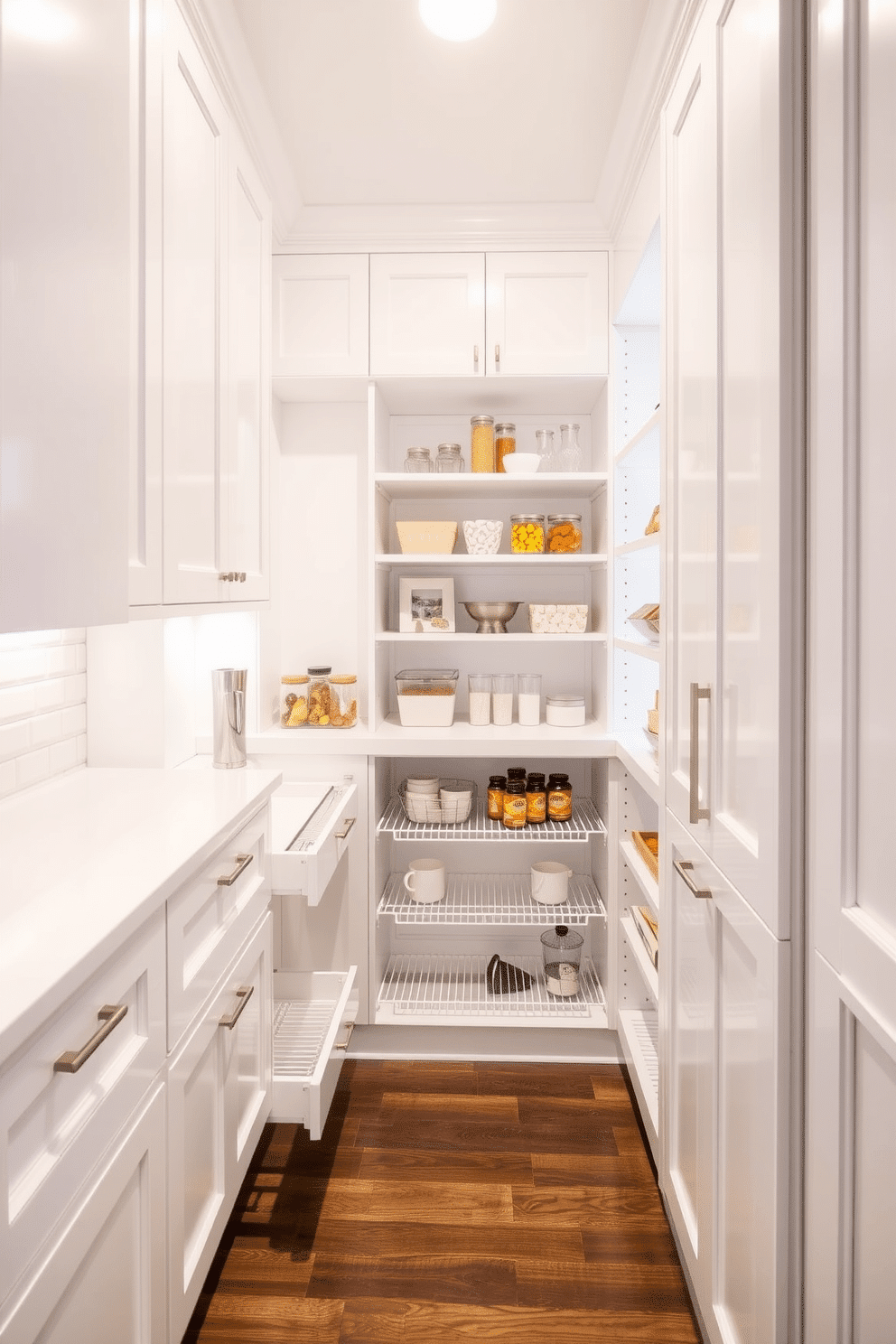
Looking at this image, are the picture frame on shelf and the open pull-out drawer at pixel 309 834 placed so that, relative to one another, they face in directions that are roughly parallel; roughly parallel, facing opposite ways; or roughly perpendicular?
roughly perpendicular

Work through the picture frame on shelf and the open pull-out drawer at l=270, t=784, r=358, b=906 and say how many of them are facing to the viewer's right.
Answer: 1

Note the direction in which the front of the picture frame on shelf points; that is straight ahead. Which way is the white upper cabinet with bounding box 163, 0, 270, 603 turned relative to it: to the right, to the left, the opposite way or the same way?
to the left

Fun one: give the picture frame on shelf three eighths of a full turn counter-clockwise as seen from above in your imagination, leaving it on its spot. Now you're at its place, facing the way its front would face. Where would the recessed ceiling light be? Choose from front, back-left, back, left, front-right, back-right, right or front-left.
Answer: back-right

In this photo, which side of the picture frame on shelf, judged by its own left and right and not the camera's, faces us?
front

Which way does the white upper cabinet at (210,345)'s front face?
to the viewer's right

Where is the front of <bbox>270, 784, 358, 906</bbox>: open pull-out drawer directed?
to the viewer's right

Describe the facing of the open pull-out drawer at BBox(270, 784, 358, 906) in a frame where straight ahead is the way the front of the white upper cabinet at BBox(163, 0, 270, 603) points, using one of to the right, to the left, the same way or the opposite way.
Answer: the same way
